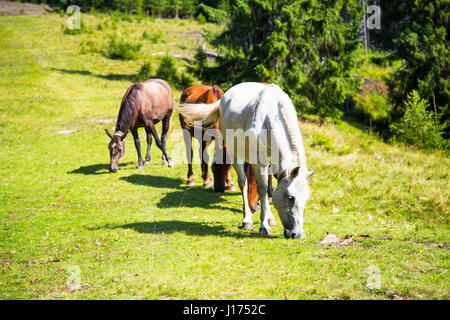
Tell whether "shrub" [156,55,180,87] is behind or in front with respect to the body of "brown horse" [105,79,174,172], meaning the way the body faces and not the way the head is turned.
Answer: behind

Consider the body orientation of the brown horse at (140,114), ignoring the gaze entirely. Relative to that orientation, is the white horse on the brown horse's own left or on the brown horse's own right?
on the brown horse's own left

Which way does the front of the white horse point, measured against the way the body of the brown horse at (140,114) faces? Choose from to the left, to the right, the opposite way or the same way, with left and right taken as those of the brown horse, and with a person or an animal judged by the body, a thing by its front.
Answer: to the left

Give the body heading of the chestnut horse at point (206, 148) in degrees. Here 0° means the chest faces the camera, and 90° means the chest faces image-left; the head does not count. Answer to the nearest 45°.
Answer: approximately 315°

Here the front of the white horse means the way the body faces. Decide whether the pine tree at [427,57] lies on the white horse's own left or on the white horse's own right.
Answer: on the white horse's own left

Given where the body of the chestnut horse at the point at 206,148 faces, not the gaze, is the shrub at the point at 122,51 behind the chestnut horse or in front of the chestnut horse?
behind

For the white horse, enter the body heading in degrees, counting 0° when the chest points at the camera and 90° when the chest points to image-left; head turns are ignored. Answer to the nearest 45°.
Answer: approximately 315°

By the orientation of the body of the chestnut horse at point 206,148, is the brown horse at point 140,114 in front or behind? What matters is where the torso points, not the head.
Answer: behind

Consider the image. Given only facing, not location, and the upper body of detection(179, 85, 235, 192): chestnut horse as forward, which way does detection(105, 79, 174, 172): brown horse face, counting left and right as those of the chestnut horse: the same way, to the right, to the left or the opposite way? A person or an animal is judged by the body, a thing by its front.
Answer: to the right

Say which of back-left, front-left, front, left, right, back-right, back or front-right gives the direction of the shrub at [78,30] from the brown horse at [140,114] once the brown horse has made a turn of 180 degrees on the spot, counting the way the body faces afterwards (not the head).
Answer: front-left

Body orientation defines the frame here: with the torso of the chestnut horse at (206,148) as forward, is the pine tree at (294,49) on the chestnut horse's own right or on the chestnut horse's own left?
on the chestnut horse's own left
